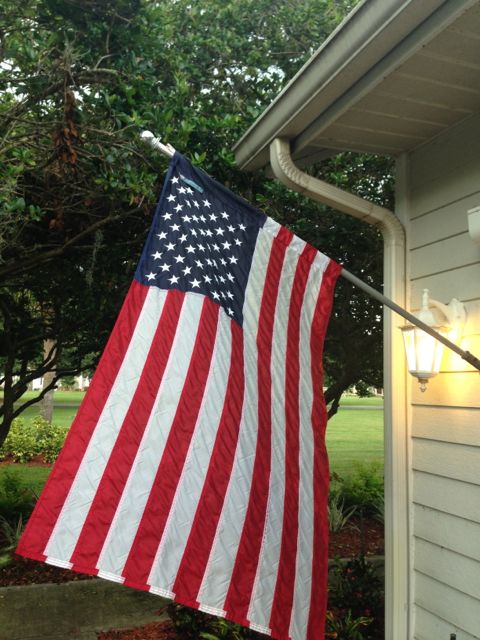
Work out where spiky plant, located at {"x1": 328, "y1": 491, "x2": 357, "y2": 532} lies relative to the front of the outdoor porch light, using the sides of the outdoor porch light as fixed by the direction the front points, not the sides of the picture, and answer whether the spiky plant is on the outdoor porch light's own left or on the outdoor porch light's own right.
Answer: on the outdoor porch light's own right

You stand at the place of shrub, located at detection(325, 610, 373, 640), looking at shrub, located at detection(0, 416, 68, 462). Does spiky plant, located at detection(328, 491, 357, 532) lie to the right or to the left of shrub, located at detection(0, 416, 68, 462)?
right

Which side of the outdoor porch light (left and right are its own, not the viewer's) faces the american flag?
front

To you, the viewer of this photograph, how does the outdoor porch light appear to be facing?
facing the viewer and to the left of the viewer

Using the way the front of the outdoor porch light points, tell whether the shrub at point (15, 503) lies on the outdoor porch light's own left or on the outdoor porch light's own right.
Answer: on the outdoor porch light's own right

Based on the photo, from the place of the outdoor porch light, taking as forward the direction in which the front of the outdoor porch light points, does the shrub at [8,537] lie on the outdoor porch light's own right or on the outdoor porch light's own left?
on the outdoor porch light's own right

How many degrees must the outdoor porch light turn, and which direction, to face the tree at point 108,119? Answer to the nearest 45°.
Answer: approximately 45° to its right
